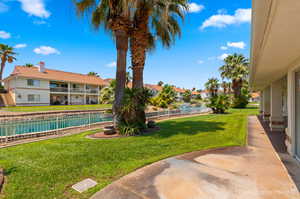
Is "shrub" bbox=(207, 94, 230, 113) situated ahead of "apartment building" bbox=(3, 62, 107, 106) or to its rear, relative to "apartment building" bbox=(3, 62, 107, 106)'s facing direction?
ahead

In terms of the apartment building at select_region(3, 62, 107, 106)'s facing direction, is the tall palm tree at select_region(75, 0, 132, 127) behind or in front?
in front

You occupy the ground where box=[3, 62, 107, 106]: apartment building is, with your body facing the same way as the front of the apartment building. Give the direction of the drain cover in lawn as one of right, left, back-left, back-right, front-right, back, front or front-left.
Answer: front-right

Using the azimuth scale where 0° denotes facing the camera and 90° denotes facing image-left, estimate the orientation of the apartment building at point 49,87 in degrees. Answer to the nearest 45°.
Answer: approximately 315°

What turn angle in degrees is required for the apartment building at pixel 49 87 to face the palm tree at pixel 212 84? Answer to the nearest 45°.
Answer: approximately 45° to its left
